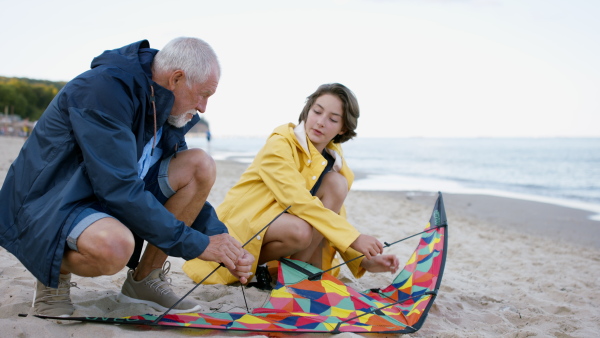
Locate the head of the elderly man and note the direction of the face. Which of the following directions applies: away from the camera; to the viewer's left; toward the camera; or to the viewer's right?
to the viewer's right

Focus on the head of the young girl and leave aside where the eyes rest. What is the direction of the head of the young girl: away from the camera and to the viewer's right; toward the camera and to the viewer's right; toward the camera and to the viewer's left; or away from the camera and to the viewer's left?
toward the camera and to the viewer's left

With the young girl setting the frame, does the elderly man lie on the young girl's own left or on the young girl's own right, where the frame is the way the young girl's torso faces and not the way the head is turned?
on the young girl's own right
